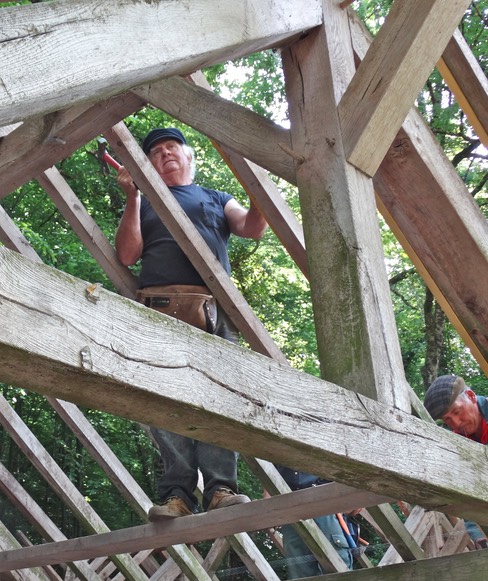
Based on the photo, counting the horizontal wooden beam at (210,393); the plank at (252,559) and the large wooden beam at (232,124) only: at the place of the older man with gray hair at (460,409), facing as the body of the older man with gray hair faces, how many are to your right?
1

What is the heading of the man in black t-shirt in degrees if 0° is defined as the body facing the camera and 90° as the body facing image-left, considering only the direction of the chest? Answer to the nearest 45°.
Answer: approximately 0°

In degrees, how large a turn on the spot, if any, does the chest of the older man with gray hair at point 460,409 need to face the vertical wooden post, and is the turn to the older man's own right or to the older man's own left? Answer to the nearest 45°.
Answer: approximately 45° to the older man's own left
